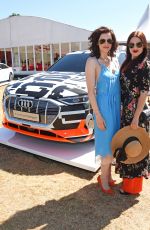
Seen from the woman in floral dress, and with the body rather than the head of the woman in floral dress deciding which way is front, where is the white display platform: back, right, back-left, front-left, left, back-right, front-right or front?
right

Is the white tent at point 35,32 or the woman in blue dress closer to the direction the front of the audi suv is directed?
the woman in blue dress

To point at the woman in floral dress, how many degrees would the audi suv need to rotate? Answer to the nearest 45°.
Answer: approximately 90° to its left

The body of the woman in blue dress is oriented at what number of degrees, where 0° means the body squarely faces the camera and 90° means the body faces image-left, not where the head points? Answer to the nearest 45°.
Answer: approximately 315°

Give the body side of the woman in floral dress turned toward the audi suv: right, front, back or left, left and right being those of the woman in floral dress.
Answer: right

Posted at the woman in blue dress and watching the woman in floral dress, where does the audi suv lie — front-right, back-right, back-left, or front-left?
back-left

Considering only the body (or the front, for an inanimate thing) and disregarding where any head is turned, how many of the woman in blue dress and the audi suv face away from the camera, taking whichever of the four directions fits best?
0
